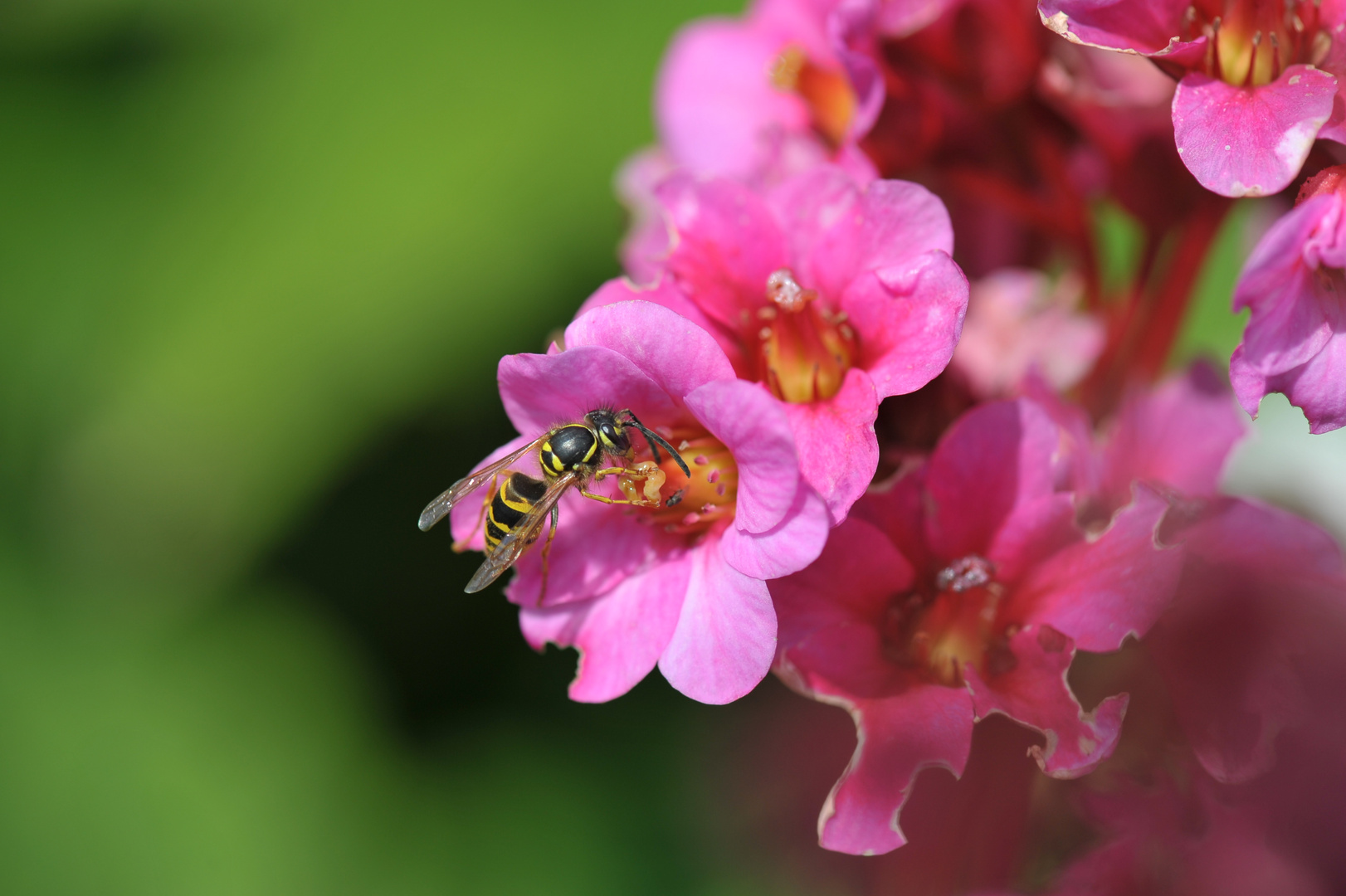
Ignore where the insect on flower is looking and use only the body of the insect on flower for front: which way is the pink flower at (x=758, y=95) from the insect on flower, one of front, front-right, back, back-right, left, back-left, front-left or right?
front-left

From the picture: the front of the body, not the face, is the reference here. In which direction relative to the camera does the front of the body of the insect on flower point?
to the viewer's right
